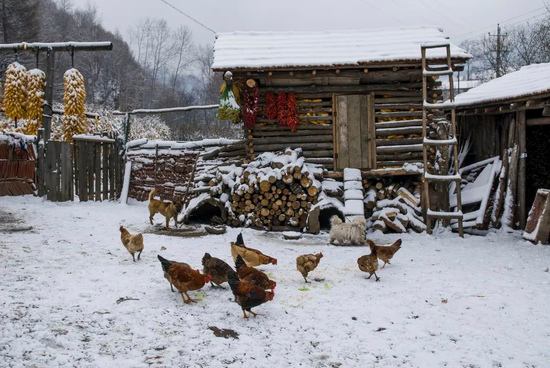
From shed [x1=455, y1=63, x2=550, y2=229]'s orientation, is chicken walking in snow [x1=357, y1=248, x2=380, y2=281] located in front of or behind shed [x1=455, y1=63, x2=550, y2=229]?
in front

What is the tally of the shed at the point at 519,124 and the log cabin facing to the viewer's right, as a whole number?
0

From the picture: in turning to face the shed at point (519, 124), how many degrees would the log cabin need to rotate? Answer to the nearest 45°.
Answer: approximately 90° to its left

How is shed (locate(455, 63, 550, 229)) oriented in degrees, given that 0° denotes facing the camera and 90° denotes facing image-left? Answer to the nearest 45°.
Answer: approximately 45°
